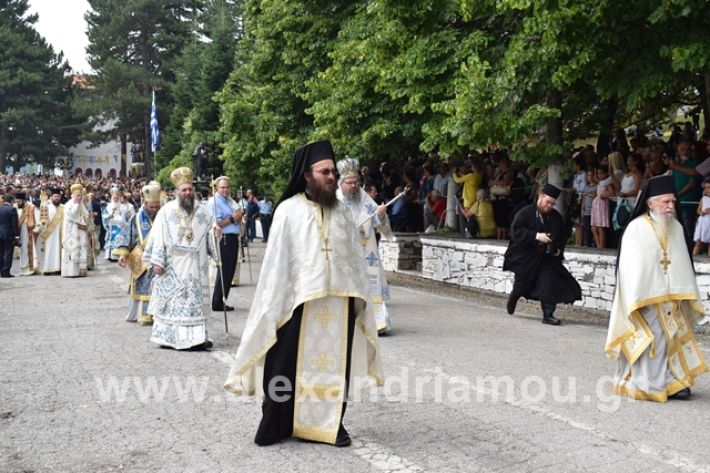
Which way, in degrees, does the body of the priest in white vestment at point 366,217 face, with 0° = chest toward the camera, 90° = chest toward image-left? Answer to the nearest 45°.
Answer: approximately 315°

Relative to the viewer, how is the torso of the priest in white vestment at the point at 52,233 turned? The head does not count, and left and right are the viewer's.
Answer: facing the viewer and to the right of the viewer

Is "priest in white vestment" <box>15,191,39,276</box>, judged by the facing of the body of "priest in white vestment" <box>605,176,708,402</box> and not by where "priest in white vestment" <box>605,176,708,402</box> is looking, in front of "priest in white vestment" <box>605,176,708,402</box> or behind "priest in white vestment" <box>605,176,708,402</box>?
behind

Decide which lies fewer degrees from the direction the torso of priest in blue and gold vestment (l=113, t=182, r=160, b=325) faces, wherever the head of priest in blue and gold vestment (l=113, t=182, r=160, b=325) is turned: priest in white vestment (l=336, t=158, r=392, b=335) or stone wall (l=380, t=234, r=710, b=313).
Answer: the priest in white vestment

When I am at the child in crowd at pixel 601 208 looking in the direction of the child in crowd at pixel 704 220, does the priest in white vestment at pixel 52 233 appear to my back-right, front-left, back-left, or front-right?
back-right

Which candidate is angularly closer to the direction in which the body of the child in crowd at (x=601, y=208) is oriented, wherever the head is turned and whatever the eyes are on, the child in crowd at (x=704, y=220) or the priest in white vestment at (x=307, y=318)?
the priest in white vestment

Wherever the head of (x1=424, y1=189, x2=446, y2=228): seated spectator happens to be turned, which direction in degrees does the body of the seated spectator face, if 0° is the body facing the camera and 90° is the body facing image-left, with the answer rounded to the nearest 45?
approximately 45°

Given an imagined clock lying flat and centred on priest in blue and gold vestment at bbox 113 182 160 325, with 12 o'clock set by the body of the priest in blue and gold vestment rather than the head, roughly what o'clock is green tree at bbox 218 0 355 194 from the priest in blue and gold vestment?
The green tree is roughly at 8 o'clock from the priest in blue and gold vestment.
